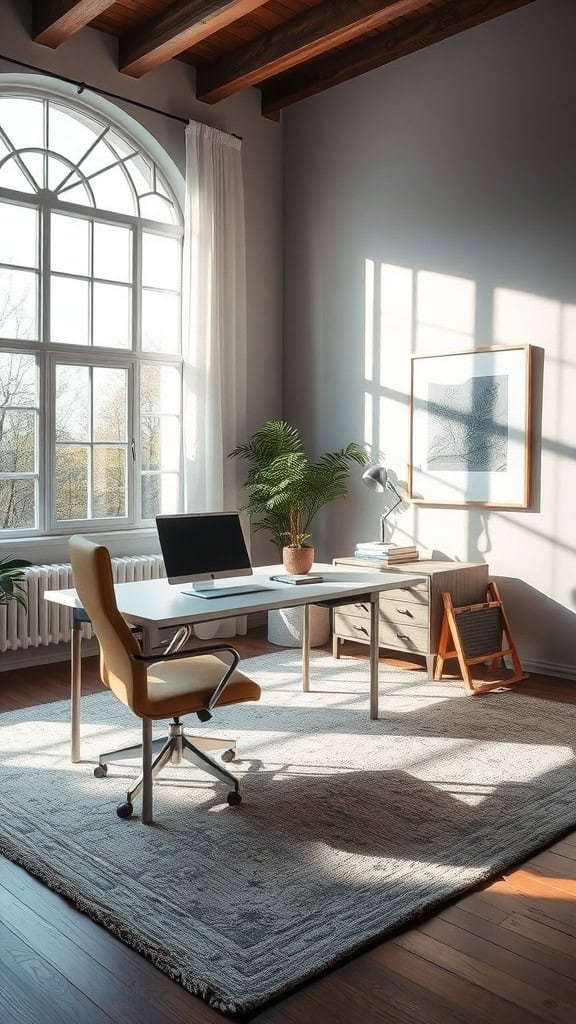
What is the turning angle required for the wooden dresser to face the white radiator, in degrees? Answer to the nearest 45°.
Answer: approximately 45° to its right

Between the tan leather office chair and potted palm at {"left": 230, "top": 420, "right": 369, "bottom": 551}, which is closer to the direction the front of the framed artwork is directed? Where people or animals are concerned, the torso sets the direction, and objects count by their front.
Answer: the tan leather office chair

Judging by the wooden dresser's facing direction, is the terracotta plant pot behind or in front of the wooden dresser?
in front

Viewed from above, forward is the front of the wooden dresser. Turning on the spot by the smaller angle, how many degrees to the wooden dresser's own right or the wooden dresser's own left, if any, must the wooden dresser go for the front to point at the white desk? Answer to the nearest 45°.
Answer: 0° — it already faces it

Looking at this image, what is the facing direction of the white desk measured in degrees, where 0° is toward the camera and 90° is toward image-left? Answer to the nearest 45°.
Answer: approximately 0°

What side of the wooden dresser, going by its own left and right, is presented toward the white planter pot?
right

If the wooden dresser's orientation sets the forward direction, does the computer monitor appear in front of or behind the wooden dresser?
in front

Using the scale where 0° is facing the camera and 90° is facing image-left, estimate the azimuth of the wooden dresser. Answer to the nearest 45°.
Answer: approximately 45°

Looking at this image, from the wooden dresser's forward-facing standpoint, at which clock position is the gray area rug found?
The gray area rug is roughly at 11 o'clock from the wooden dresser.
